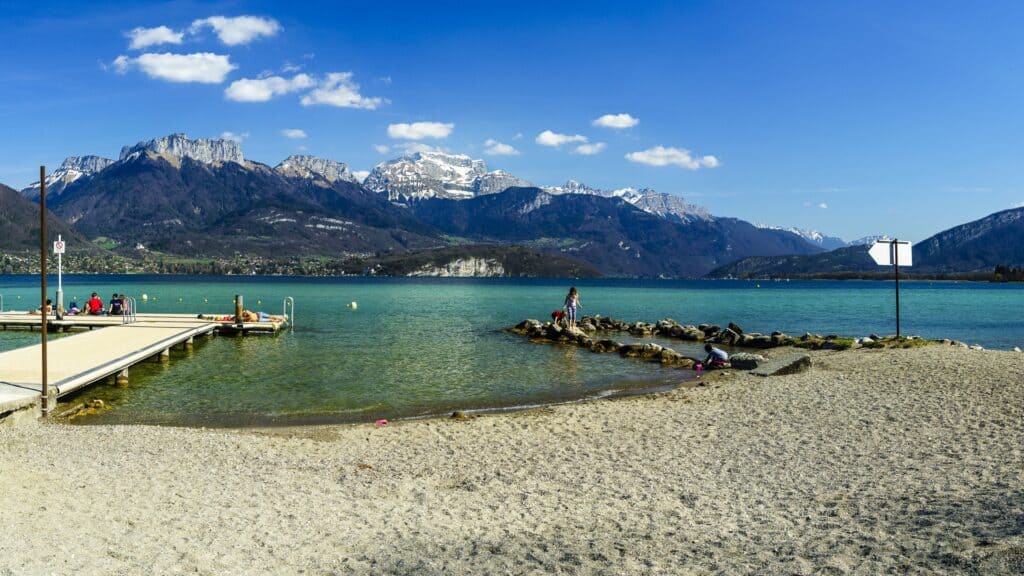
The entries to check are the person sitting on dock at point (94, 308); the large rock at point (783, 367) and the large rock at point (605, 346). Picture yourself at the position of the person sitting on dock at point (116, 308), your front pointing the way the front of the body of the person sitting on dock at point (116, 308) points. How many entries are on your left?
1

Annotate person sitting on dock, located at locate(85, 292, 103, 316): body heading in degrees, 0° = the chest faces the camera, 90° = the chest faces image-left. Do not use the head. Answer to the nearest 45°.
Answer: approximately 180°

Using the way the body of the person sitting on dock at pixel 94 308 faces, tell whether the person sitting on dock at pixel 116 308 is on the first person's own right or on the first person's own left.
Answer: on the first person's own right

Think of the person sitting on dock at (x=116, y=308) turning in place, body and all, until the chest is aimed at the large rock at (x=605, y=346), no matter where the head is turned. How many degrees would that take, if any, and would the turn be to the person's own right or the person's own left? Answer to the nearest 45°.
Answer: approximately 135° to the person's own right

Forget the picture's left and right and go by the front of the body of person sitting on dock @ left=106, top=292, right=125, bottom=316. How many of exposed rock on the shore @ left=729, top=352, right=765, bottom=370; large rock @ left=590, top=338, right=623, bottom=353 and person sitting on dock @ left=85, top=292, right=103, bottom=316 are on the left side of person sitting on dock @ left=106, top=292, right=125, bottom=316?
1

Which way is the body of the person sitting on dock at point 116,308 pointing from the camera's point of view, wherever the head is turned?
away from the camera

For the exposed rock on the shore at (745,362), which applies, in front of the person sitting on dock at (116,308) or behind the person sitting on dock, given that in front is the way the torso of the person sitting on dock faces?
behind

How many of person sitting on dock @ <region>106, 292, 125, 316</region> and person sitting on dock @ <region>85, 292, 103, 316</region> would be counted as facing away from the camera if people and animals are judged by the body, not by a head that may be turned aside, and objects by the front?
2
